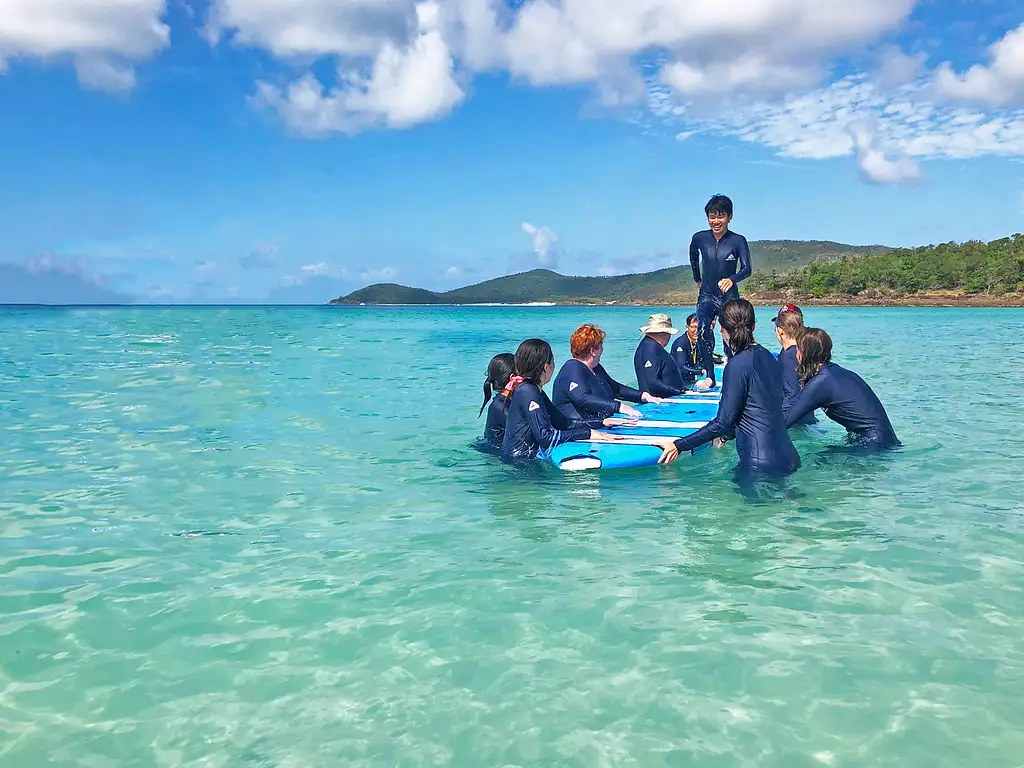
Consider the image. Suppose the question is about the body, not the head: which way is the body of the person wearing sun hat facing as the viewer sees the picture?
to the viewer's right

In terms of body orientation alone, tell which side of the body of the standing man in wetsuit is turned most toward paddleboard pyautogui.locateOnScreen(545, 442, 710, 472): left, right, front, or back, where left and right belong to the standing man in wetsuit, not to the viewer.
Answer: front

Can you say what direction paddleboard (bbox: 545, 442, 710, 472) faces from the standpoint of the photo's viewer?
facing to the left of the viewer

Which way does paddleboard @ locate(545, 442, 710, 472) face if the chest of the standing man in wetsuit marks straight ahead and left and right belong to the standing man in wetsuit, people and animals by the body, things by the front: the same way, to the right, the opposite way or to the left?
to the right

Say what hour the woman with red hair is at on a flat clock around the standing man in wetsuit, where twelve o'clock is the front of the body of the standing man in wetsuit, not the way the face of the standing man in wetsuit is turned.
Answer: The woman with red hair is roughly at 1 o'clock from the standing man in wetsuit.

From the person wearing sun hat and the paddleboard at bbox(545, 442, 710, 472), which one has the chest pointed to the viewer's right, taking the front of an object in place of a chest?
the person wearing sun hat

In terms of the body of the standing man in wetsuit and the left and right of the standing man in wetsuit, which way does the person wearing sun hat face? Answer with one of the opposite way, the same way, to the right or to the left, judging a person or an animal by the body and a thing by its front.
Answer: to the left

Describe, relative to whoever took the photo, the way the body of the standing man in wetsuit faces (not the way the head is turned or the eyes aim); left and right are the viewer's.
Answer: facing the viewer

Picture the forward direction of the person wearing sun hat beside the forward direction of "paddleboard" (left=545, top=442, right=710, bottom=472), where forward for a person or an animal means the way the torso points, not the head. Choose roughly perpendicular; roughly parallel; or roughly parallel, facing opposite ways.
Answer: roughly parallel, facing opposite ways
